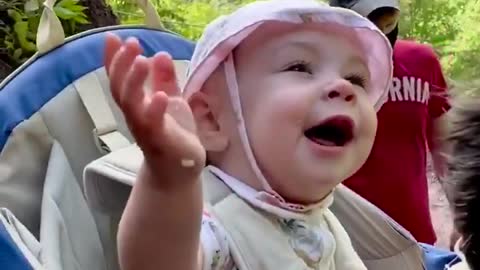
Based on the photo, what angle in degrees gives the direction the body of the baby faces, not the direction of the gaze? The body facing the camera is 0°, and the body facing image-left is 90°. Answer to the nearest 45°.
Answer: approximately 315°

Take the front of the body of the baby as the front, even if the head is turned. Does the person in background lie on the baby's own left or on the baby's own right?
on the baby's own left

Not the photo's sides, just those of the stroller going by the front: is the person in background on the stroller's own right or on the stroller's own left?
on the stroller's own left

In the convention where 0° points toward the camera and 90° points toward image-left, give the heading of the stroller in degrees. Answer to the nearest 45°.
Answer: approximately 315°

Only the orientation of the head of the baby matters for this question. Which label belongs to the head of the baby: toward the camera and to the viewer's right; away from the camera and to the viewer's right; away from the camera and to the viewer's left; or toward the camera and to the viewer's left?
toward the camera and to the viewer's right
